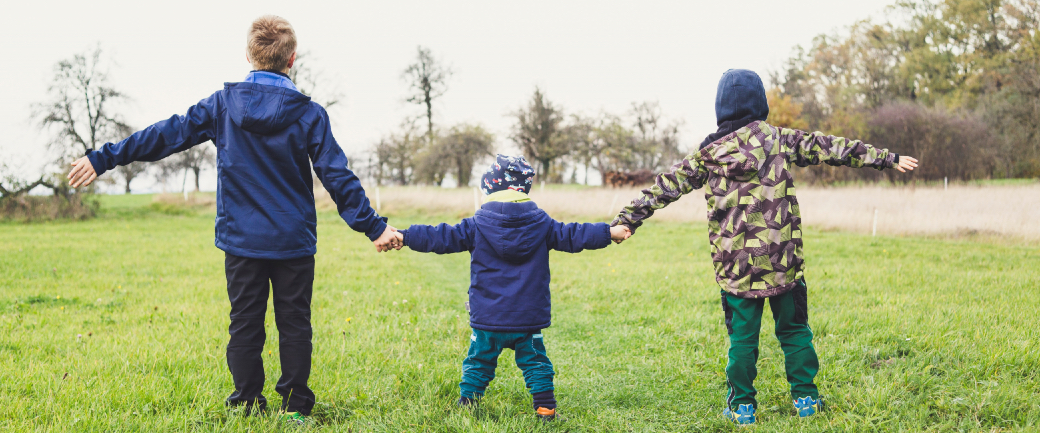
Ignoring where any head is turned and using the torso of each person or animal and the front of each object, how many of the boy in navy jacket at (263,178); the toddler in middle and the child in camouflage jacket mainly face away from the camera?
3

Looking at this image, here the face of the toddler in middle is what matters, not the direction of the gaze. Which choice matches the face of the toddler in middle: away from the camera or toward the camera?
away from the camera

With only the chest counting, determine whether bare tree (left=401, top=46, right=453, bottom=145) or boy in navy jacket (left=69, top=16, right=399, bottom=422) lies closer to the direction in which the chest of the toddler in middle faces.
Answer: the bare tree

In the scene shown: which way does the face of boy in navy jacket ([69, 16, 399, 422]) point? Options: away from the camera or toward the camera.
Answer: away from the camera

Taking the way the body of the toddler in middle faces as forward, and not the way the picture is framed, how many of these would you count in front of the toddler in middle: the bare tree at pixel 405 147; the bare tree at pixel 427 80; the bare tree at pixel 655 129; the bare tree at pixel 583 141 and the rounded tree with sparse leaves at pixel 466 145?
5

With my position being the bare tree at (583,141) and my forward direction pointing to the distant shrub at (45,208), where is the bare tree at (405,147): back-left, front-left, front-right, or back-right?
front-right

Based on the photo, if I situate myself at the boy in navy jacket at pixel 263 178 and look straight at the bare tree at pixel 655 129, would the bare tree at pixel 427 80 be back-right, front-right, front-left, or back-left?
front-left

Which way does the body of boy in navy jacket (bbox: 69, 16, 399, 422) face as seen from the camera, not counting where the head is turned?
away from the camera

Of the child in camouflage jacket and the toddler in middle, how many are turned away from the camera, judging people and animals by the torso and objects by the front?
2

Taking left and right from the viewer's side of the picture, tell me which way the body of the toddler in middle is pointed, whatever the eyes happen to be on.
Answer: facing away from the viewer

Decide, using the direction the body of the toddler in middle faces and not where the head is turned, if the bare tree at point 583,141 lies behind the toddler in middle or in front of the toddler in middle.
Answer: in front

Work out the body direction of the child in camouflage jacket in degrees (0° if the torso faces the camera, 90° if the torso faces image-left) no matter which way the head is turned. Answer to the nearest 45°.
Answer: approximately 180°

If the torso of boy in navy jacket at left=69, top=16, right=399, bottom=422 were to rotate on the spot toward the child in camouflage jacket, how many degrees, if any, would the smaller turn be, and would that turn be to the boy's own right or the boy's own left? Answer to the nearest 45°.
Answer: approximately 90° to the boy's own right

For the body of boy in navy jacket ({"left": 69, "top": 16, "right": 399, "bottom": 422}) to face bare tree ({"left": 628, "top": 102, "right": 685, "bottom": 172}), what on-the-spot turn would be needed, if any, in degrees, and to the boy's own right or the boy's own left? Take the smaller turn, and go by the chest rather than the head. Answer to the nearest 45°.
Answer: approximately 45° to the boy's own right

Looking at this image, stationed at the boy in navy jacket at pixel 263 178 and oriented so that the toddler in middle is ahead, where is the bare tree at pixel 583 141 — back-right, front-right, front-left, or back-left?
front-left

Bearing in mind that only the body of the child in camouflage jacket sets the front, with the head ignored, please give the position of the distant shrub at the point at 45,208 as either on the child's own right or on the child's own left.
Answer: on the child's own left

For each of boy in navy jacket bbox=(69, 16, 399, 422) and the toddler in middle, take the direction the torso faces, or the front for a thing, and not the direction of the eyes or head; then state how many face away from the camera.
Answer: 2

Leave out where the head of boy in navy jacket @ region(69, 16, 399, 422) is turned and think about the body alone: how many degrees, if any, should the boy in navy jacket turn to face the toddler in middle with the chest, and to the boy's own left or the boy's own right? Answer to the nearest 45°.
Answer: approximately 90° to the boy's own right

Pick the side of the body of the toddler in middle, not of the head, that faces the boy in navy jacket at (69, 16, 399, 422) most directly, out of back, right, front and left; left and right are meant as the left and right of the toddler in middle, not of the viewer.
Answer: left
